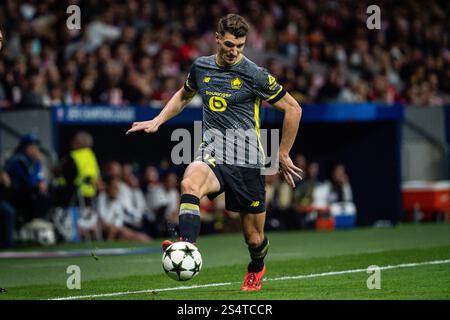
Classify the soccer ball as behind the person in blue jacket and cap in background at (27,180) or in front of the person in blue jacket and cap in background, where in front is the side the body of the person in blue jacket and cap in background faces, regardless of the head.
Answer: in front

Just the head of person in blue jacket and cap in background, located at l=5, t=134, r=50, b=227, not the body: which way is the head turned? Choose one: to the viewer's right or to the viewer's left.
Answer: to the viewer's right

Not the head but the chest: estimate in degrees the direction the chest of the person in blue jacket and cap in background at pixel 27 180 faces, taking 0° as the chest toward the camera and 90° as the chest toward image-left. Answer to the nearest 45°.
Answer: approximately 315°
